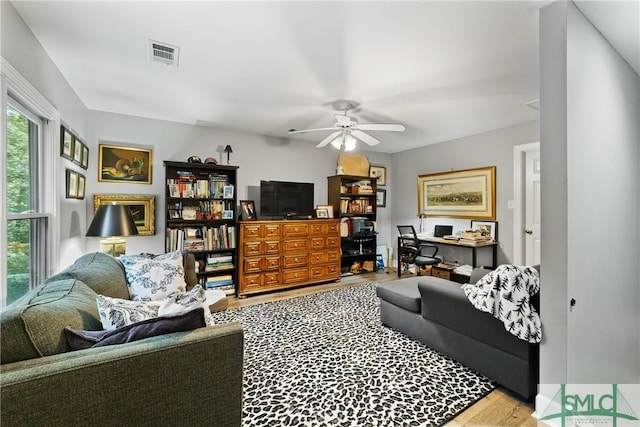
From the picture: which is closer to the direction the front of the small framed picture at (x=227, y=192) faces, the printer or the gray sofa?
the gray sofa

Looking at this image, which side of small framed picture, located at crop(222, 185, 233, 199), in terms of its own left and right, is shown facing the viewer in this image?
front

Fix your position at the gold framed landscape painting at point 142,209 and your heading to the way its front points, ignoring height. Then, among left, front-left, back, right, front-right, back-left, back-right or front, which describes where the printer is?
left

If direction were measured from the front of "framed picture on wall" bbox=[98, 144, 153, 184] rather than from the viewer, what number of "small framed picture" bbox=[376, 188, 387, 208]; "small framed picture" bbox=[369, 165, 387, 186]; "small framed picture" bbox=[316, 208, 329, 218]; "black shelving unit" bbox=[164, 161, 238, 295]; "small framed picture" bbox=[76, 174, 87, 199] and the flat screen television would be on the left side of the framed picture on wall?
5

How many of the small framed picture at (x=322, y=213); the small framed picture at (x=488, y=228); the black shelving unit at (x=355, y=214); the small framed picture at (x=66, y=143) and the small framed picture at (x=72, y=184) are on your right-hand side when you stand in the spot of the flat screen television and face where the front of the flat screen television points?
2

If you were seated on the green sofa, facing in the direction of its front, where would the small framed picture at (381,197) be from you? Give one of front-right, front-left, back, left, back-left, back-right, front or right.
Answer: front-left

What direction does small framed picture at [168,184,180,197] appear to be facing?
toward the camera

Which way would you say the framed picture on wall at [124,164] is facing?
toward the camera

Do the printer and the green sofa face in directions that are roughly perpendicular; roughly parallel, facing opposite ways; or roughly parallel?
roughly perpendicular

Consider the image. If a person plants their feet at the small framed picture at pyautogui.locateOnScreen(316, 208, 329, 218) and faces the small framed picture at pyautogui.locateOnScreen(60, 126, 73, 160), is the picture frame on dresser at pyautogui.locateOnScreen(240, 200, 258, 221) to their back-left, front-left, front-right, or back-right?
front-right

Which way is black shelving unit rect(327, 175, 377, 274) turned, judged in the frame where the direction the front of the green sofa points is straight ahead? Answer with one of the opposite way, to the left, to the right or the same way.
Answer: to the right

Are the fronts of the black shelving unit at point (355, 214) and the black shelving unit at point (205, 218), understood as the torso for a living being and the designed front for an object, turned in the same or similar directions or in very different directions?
same or similar directions

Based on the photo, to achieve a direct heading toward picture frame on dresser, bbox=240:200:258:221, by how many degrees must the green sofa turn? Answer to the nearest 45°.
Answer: approximately 45° to its left

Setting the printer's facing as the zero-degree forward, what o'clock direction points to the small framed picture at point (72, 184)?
The small framed picture is roughly at 3 o'clock from the printer.

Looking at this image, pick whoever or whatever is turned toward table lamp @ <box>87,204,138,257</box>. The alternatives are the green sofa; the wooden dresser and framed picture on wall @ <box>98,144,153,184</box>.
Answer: the framed picture on wall

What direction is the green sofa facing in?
to the viewer's right

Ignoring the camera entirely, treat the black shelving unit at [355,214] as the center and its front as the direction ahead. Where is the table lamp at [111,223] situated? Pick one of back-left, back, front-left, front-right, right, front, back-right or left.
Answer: right
